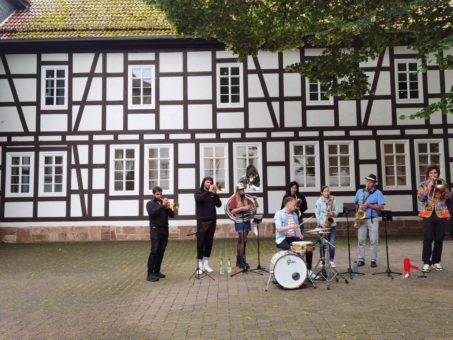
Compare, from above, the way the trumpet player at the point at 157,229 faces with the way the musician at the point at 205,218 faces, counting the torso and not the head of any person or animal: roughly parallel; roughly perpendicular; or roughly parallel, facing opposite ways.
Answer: roughly parallel

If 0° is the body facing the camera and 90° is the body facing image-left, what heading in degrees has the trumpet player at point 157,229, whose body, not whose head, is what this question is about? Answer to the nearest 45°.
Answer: approximately 315°

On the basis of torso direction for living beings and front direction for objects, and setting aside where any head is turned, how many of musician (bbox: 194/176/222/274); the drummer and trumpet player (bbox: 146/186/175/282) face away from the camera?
0

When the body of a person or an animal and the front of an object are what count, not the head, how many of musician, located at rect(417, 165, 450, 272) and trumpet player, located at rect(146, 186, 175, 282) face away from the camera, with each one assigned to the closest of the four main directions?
0

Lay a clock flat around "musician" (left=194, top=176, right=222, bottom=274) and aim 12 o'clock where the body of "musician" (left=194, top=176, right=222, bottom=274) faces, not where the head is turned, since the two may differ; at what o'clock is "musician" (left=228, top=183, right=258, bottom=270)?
"musician" (left=228, top=183, right=258, bottom=270) is roughly at 10 o'clock from "musician" (left=194, top=176, right=222, bottom=274).

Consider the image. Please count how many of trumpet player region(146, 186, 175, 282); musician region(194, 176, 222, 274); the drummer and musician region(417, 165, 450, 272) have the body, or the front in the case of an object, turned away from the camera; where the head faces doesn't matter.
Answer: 0

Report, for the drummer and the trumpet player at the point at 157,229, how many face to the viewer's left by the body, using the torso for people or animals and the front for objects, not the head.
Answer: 0

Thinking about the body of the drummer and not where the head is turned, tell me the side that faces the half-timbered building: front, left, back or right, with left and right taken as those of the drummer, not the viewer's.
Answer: back

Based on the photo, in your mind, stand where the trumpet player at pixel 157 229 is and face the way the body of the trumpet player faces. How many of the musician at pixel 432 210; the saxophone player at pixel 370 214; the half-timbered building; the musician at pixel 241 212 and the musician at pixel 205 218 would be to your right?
0

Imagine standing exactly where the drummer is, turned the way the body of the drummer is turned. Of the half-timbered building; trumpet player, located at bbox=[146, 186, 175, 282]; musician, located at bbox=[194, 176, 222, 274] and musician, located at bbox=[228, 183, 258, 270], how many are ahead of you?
0

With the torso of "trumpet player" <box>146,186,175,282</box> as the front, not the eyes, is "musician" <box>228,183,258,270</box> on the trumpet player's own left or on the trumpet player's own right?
on the trumpet player's own left

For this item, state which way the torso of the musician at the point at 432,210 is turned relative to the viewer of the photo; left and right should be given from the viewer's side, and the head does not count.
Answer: facing the viewer

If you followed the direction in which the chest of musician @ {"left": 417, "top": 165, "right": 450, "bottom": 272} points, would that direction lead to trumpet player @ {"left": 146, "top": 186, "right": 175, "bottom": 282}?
no

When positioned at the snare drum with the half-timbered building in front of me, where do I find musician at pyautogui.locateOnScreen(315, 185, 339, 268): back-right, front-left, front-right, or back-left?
front-right

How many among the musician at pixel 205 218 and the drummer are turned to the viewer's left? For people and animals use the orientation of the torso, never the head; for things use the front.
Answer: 0

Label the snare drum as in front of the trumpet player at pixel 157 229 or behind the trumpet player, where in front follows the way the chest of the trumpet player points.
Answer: in front
